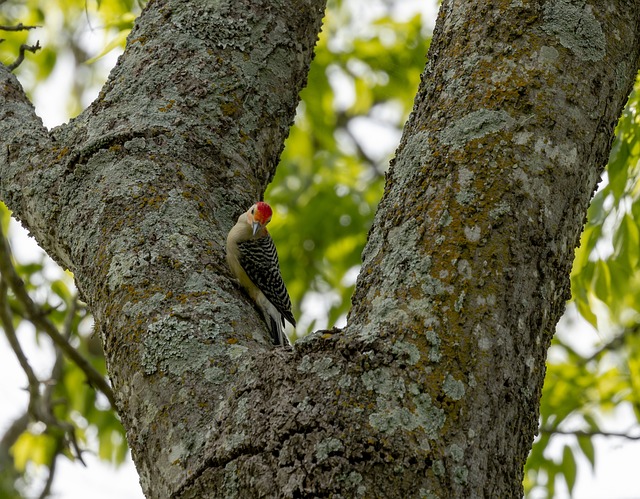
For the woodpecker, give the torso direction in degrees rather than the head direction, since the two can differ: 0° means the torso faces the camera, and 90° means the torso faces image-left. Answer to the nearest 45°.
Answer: approximately 90°

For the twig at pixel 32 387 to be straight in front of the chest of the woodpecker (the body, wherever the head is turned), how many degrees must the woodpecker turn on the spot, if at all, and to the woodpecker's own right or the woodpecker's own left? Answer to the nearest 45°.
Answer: approximately 45° to the woodpecker's own right

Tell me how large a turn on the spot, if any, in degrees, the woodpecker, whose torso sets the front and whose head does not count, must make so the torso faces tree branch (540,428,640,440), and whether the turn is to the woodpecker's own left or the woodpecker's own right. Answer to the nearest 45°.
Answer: approximately 135° to the woodpecker's own right

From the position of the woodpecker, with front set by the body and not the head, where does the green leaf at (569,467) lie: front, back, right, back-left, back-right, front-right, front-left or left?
back-right

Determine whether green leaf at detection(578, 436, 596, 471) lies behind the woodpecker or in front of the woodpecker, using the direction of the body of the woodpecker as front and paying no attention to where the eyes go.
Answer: behind

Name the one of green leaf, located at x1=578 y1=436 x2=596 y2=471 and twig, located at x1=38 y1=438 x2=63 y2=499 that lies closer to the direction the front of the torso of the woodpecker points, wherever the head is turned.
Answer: the twig
